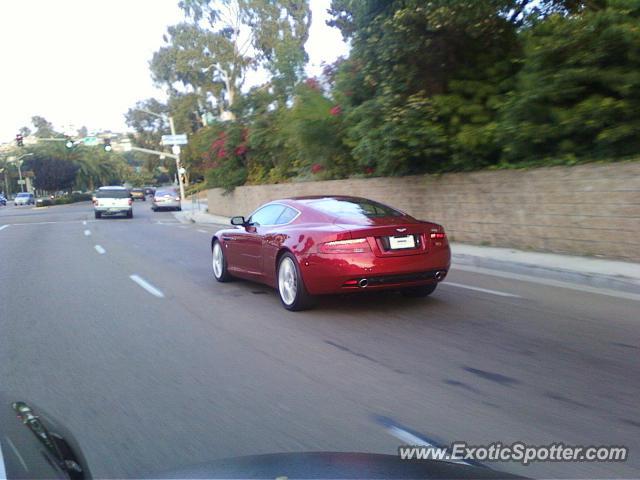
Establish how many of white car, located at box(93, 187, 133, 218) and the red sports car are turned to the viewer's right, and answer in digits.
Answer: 0

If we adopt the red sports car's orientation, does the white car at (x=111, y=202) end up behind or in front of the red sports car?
in front

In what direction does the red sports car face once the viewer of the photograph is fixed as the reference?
facing away from the viewer and to the left of the viewer

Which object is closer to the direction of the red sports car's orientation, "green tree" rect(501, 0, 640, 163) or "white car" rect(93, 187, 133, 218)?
the white car

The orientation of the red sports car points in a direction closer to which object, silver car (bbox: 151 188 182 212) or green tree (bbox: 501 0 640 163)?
the silver car

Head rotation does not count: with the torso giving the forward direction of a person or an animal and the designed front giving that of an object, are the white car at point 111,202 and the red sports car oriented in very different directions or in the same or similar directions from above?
same or similar directions

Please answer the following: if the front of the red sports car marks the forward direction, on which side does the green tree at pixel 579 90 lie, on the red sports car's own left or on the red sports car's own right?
on the red sports car's own right

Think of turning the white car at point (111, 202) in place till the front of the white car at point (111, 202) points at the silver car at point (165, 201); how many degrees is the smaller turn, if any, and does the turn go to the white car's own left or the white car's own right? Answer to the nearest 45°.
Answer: approximately 45° to the white car's own right

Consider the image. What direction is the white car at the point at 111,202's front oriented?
away from the camera

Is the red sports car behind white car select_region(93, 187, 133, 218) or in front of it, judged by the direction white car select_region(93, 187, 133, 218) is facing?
behind

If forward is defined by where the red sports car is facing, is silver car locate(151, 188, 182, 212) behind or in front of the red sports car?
in front
